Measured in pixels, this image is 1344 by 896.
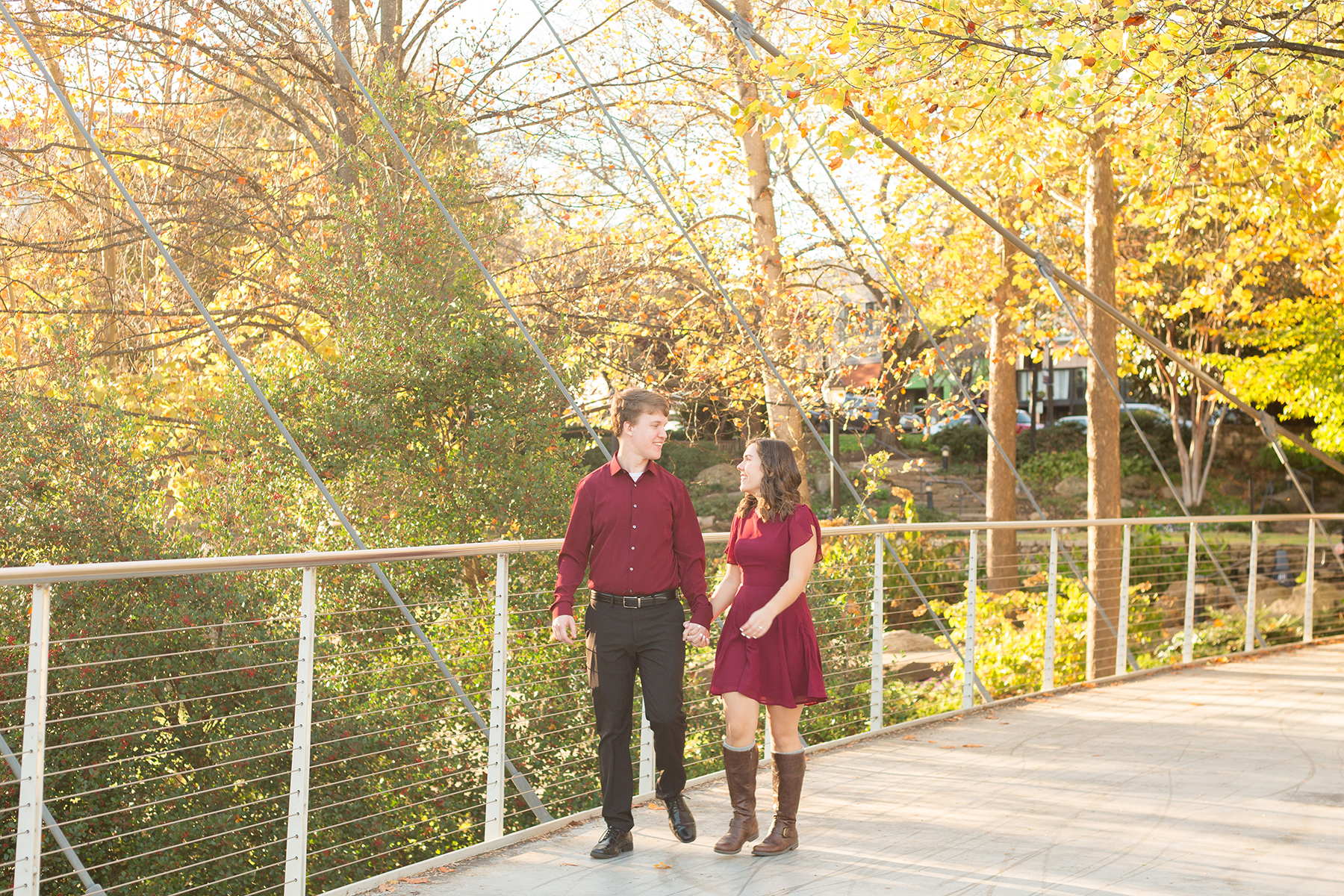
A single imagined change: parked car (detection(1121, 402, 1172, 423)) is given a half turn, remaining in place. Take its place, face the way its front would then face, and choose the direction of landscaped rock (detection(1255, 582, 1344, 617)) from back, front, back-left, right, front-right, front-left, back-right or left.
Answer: left

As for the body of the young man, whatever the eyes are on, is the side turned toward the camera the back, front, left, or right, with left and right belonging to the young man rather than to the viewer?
front

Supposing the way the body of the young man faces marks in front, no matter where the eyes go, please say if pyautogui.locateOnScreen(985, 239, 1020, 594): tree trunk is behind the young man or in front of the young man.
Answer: behind

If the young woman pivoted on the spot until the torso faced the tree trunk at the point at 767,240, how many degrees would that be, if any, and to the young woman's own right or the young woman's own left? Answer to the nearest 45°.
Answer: approximately 135° to the young woman's own right

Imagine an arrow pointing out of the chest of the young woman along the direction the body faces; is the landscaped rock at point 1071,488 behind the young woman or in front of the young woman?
behind

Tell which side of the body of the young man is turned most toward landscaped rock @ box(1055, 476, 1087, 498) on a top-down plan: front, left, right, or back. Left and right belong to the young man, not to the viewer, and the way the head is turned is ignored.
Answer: back

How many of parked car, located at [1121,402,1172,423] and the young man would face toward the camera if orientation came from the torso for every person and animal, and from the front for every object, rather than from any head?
1

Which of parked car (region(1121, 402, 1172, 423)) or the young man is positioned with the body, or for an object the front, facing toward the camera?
the young man

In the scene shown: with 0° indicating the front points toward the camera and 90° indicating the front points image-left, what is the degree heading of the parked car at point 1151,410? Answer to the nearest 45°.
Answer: approximately 270°

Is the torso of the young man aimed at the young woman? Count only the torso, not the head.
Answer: no

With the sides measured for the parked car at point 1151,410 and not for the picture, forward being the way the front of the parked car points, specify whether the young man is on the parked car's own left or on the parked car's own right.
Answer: on the parked car's own right

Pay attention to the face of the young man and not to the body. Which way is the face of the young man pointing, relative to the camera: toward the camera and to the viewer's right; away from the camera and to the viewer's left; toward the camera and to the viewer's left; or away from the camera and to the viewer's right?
toward the camera and to the viewer's right

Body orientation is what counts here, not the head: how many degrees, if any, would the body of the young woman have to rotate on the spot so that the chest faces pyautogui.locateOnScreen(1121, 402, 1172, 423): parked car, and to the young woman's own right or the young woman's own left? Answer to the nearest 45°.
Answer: approximately 135° to the young woman's own right

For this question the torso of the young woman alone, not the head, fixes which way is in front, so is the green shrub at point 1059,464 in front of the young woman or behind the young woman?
behind

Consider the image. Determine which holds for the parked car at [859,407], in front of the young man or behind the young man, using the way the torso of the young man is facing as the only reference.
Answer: behind
